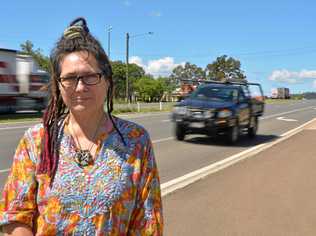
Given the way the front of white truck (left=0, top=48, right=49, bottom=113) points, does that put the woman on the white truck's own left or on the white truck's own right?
on the white truck's own right

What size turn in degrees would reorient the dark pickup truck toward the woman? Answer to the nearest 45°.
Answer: approximately 45° to its left

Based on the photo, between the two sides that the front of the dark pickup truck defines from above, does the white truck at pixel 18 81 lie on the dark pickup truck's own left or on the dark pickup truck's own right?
on the dark pickup truck's own right

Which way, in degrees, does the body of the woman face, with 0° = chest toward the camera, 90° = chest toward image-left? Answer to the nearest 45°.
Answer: approximately 0°

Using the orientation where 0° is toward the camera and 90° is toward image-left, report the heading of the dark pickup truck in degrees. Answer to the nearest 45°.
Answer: approximately 45°

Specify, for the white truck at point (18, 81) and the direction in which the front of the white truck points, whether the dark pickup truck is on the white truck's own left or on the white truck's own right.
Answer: on the white truck's own right

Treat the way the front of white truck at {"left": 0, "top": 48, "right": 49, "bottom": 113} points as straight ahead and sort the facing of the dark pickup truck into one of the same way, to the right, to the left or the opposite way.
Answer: the opposite way
